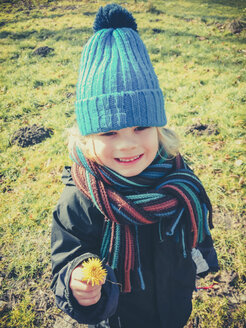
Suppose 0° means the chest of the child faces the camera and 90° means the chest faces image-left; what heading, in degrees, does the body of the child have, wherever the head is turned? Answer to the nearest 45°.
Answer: approximately 0°

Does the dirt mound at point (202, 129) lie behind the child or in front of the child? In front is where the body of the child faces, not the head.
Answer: behind

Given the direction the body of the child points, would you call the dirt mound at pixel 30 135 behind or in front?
behind
